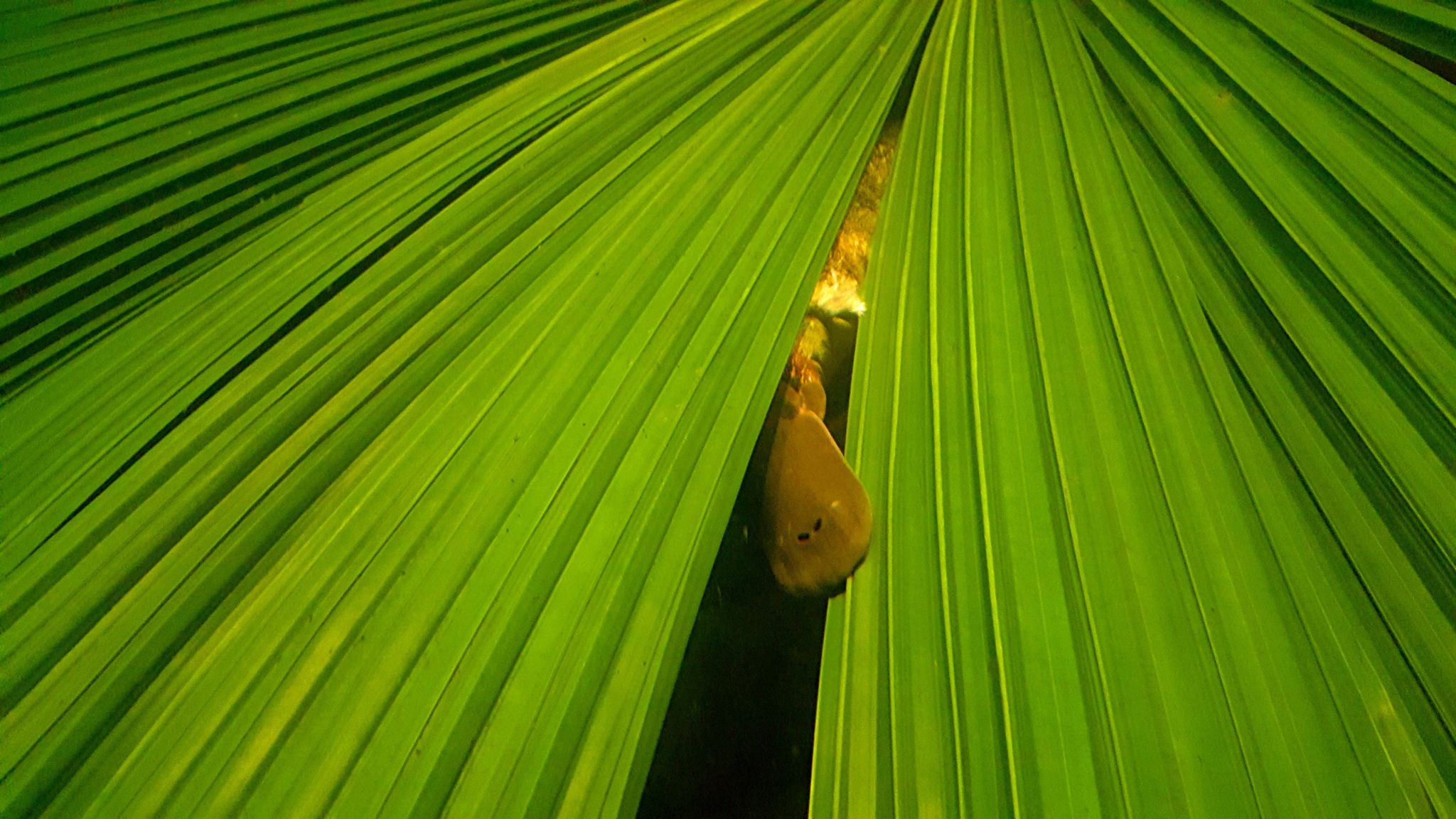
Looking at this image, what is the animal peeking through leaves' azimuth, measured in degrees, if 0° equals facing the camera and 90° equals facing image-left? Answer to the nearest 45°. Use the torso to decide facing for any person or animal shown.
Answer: approximately 0°
